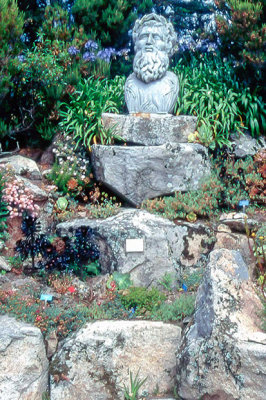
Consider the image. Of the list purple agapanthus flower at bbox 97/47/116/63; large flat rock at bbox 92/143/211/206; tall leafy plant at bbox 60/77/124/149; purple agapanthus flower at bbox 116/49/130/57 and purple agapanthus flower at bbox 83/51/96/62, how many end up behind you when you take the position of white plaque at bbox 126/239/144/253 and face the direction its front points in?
5

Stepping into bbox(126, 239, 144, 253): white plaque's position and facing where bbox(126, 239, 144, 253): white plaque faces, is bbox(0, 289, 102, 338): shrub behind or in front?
in front

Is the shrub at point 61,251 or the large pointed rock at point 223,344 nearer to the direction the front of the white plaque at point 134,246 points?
the large pointed rock

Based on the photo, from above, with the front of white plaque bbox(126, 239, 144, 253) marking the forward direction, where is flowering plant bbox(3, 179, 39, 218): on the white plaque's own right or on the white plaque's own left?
on the white plaque's own right

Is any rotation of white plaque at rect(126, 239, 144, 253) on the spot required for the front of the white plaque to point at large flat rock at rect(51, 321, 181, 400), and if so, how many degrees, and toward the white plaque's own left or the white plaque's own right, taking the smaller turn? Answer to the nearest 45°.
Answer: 0° — it already faces it

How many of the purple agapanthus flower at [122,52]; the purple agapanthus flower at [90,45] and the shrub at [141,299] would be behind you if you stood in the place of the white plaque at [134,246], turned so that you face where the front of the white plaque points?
2

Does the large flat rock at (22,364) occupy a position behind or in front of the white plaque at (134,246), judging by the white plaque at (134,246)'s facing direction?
in front

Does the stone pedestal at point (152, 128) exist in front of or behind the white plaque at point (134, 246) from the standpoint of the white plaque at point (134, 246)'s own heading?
behind

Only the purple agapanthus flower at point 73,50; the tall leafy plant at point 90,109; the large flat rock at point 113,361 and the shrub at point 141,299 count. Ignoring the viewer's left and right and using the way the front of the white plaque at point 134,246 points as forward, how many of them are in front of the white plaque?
2

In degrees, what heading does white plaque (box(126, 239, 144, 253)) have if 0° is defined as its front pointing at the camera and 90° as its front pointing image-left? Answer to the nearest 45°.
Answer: approximately 0°

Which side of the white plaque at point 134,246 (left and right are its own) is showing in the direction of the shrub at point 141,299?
front

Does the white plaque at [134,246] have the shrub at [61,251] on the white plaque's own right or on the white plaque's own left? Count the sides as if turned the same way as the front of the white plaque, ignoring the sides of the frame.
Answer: on the white plaque's own right

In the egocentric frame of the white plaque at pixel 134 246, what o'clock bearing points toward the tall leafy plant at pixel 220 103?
The tall leafy plant is roughly at 7 o'clock from the white plaque.

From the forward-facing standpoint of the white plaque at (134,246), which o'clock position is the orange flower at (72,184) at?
The orange flower is roughly at 5 o'clock from the white plaque.

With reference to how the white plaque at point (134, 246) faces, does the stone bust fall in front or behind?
behind

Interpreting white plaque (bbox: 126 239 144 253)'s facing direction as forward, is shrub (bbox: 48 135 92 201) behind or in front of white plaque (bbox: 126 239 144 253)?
behind

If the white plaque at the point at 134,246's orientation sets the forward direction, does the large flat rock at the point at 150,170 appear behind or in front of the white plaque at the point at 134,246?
behind
